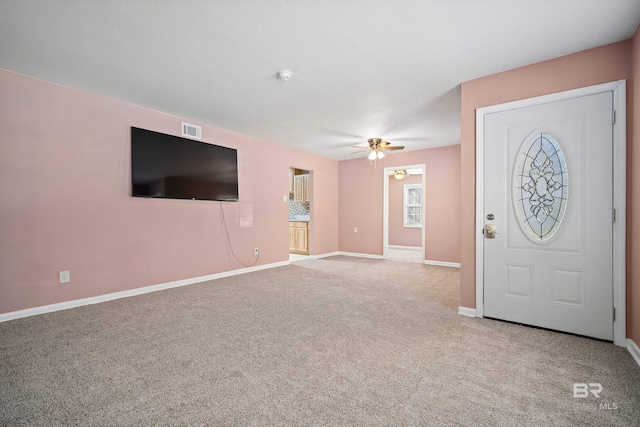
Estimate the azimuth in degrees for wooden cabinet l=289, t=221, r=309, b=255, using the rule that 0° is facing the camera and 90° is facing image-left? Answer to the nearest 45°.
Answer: approximately 45°

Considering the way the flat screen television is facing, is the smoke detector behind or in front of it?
in front

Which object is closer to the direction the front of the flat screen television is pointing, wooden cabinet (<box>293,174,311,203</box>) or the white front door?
the white front door

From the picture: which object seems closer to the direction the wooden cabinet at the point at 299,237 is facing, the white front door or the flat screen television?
the flat screen television

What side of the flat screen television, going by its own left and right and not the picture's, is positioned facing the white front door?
front

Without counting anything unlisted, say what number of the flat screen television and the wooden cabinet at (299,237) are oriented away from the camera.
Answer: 0

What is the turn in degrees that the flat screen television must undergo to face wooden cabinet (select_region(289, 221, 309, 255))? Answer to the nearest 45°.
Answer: approximately 90° to its left

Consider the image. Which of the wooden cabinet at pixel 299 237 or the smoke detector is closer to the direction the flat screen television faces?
the smoke detector

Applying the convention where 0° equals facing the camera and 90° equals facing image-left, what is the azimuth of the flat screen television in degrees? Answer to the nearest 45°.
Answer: approximately 315°

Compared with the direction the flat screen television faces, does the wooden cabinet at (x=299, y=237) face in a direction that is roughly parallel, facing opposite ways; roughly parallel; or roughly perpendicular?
roughly perpendicular
